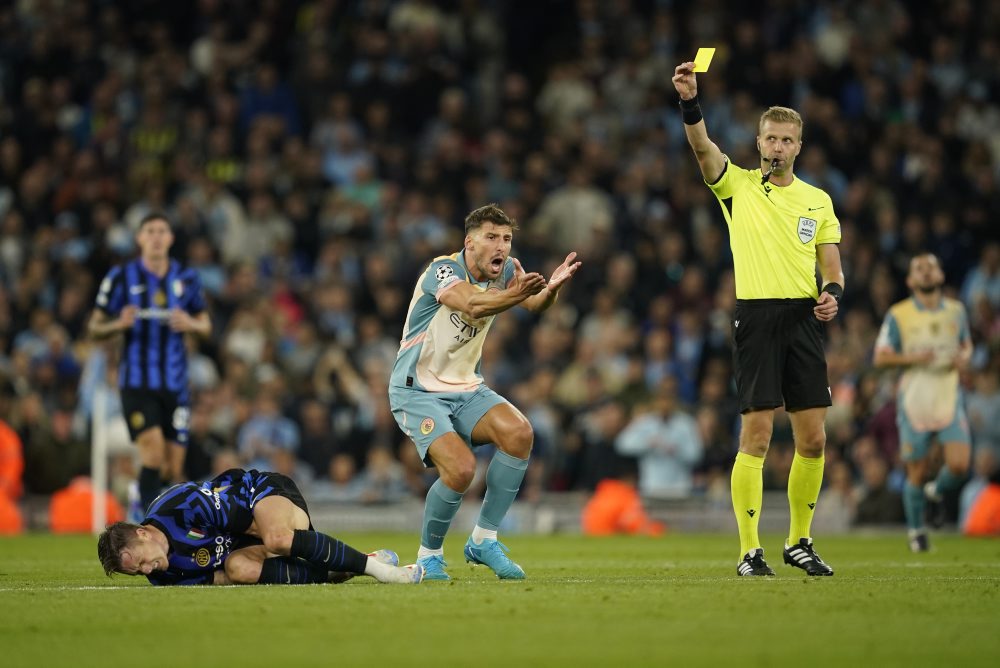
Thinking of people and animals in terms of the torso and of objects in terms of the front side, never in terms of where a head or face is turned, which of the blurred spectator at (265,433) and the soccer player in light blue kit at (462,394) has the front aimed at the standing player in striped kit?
the blurred spectator

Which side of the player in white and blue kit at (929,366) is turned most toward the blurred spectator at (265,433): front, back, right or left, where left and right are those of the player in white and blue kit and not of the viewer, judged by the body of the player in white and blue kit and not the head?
right

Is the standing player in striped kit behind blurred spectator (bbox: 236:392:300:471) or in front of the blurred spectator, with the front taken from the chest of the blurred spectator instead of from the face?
in front

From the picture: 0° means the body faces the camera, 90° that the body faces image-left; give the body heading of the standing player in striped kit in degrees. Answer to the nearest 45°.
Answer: approximately 0°

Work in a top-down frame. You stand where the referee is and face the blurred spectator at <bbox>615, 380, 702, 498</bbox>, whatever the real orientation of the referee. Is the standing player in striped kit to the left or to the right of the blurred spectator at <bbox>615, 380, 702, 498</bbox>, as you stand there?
left

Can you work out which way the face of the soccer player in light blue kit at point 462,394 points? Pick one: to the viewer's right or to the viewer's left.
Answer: to the viewer's right

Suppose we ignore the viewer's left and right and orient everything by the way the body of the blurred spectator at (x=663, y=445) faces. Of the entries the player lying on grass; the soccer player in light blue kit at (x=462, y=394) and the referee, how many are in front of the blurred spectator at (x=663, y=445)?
3

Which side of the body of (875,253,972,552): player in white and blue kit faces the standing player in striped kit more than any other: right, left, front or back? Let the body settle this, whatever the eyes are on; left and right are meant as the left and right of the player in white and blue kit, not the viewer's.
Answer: right
